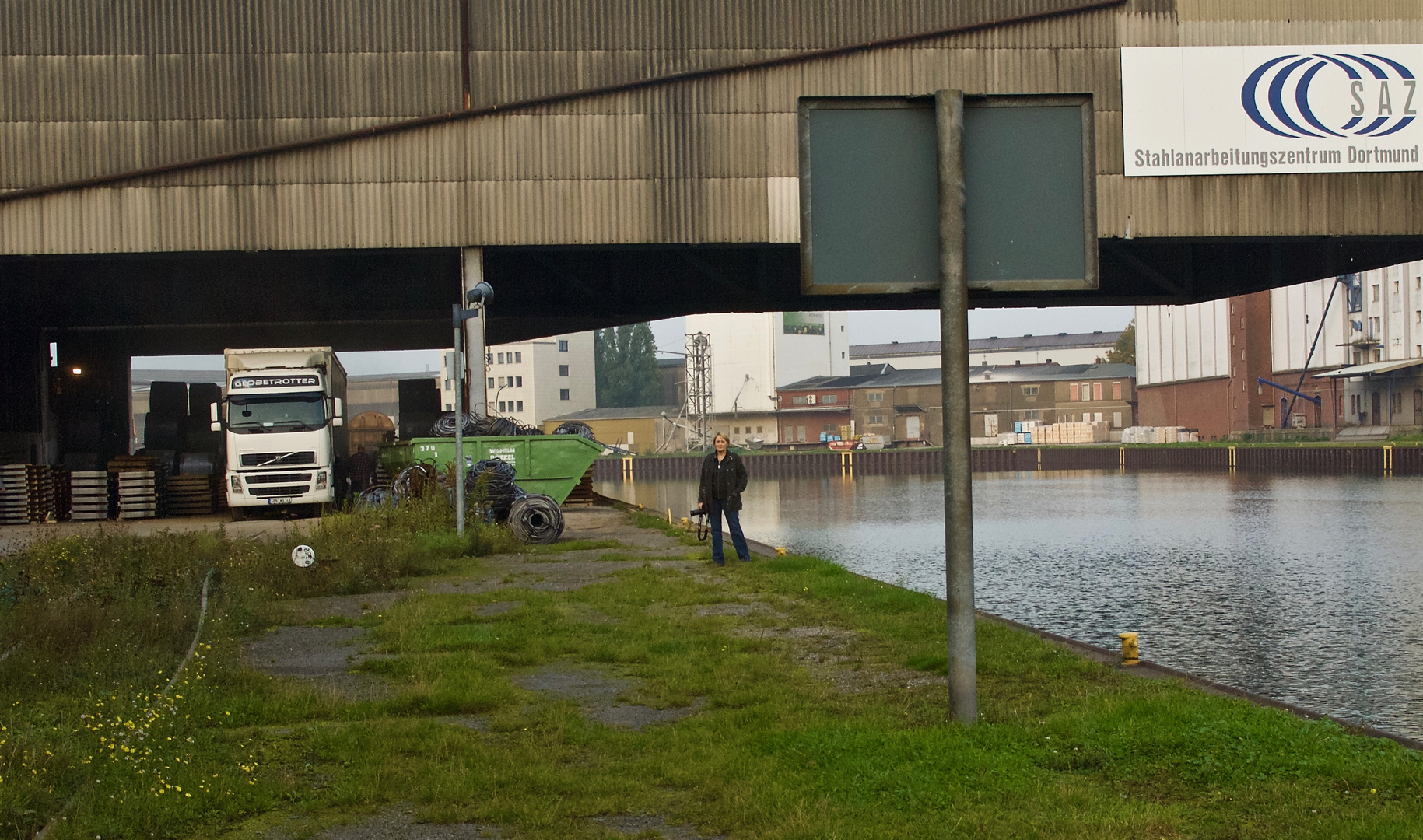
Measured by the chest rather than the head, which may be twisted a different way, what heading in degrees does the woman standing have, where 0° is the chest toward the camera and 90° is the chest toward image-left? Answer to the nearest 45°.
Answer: approximately 0°

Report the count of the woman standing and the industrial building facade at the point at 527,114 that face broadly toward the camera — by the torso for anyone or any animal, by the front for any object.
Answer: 2

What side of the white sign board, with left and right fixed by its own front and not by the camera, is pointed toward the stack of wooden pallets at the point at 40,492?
right

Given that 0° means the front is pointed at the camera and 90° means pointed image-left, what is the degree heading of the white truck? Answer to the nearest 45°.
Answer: approximately 0°

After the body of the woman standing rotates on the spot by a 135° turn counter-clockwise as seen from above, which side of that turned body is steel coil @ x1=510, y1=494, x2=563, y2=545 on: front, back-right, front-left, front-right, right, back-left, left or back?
left

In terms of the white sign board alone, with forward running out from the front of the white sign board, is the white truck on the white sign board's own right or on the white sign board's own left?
on the white sign board's own right
